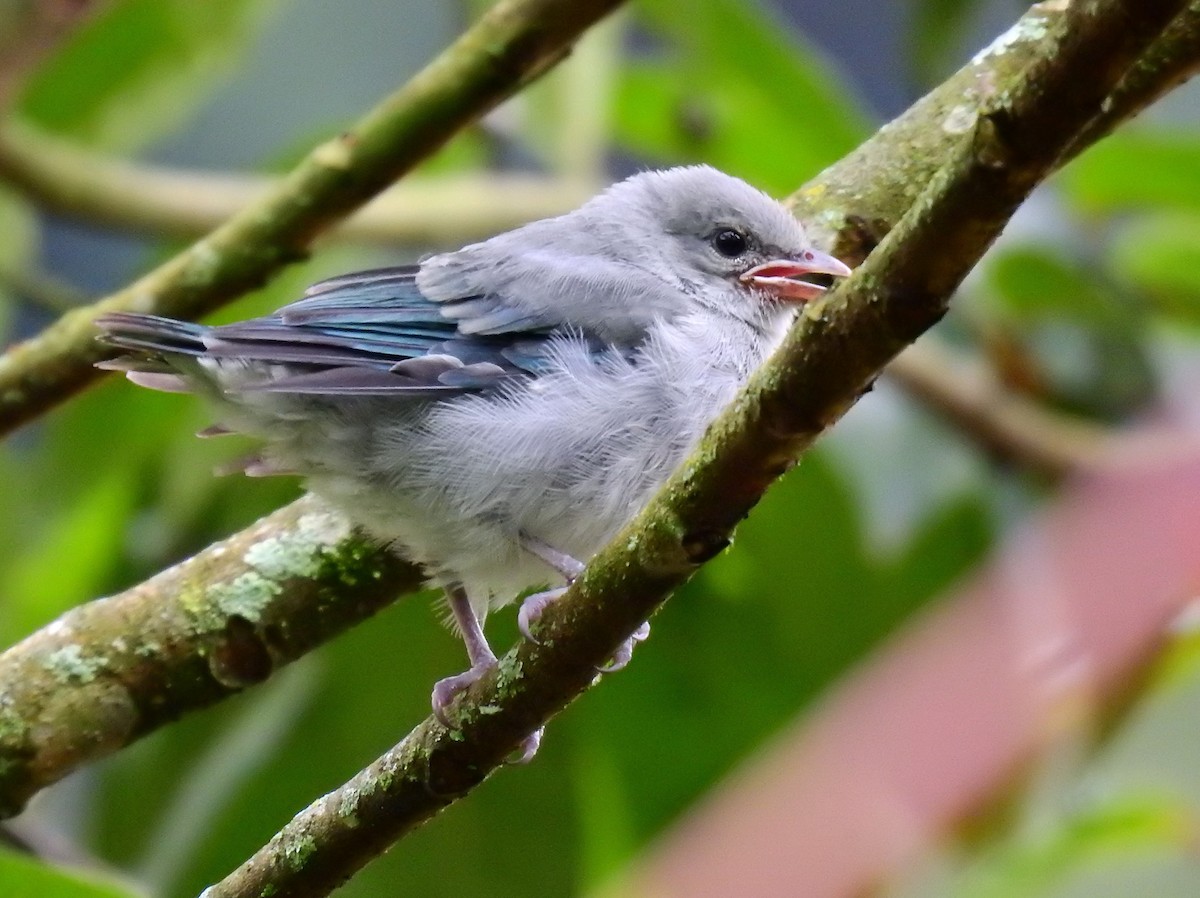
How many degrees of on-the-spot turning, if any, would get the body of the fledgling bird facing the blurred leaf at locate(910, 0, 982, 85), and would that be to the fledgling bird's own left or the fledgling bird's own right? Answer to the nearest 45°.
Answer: approximately 45° to the fledgling bird's own left

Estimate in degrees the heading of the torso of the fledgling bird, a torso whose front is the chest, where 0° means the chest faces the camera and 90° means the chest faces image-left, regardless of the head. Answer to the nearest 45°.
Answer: approximately 270°

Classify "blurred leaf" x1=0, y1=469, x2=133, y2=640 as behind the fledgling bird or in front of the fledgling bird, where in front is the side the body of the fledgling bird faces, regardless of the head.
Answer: behind

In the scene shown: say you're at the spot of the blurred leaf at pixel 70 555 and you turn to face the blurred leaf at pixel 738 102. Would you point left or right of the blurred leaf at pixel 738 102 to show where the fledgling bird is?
right

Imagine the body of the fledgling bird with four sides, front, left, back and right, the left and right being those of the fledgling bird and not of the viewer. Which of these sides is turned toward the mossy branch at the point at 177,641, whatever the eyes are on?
back
